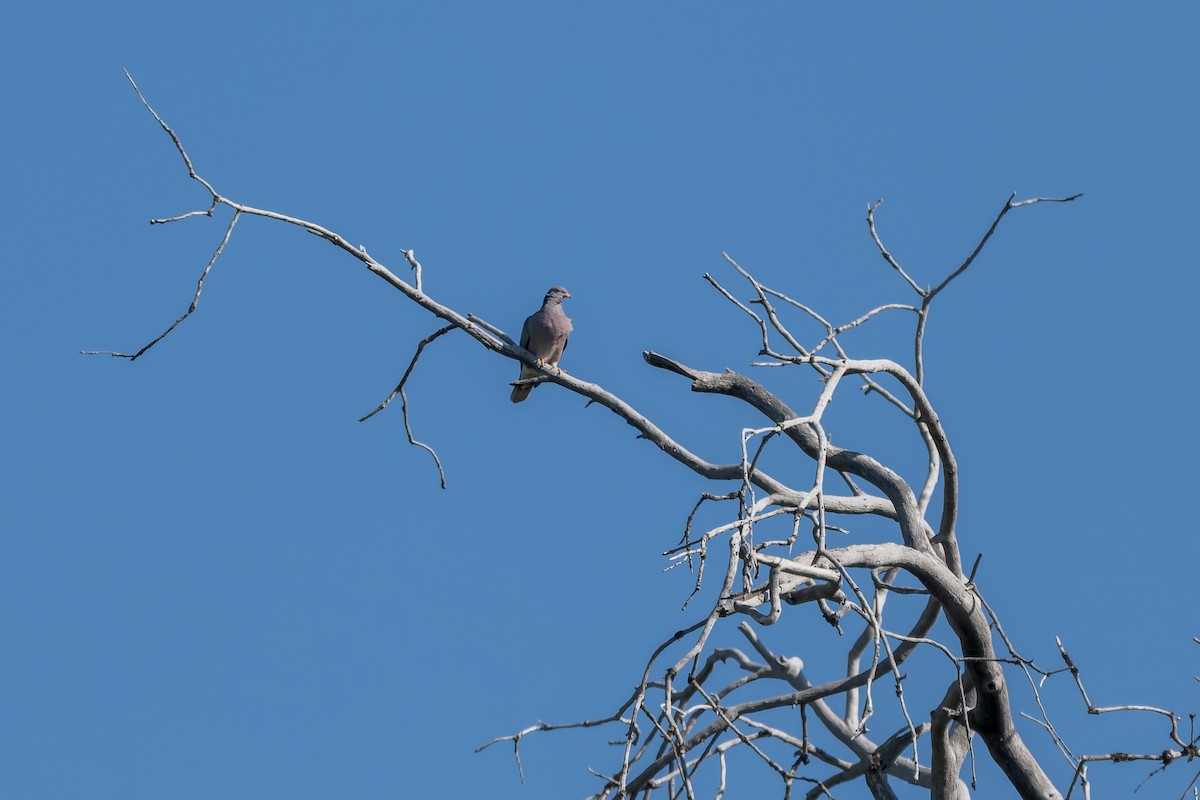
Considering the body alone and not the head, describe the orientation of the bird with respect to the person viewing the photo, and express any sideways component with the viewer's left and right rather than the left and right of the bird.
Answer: facing the viewer and to the right of the viewer
